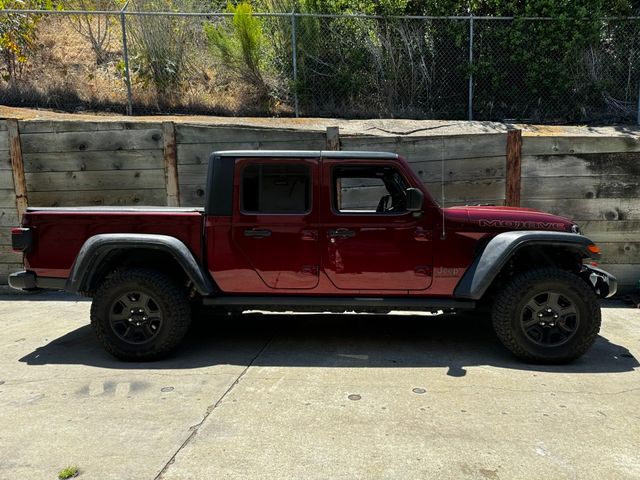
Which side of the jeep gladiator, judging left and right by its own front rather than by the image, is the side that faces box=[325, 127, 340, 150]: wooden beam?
left

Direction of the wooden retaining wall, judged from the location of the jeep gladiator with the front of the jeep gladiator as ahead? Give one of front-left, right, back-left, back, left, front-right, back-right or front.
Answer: left

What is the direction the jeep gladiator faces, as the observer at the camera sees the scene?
facing to the right of the viewer

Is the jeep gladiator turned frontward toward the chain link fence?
no
